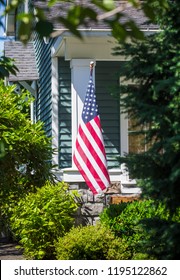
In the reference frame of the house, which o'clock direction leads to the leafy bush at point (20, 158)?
The leafy bush is roughly at 2 o'clock from the house.

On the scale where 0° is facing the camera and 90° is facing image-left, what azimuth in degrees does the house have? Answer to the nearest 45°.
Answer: approximately 0°

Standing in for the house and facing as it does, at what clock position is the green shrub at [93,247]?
The green shrub is roughly at 12 o'clock from the house.

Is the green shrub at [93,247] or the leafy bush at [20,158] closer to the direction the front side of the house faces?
the green shrub
